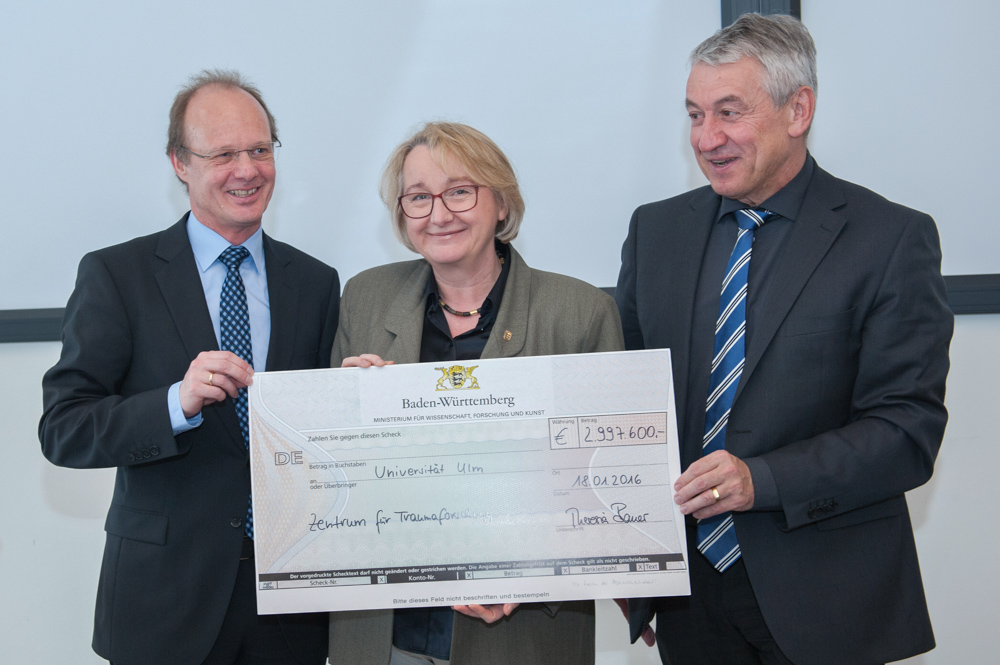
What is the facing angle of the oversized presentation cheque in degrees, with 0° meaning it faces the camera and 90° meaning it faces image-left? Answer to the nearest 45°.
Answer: approximately 0°

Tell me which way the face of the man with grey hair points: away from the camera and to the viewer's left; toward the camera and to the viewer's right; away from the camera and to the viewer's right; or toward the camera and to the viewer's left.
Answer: toward the camera and to the viewer's left

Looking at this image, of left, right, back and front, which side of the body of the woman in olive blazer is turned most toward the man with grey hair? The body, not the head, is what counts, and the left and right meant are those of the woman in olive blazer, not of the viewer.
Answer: left
